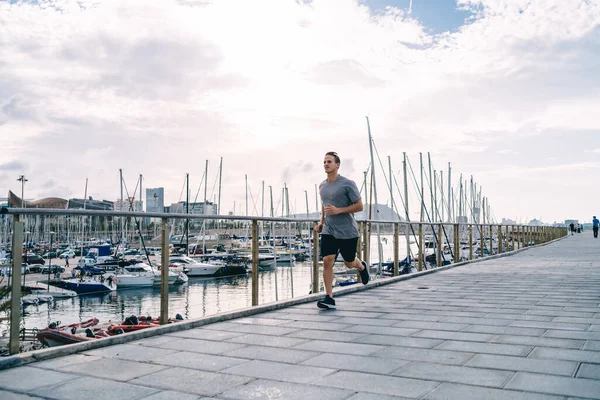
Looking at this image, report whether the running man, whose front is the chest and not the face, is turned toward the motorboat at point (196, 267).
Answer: no

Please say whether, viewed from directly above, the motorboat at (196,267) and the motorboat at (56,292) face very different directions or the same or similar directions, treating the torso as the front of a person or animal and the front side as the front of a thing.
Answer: same or similar directions

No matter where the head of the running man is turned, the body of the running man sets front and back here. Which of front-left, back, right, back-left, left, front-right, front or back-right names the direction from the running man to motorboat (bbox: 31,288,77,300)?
right

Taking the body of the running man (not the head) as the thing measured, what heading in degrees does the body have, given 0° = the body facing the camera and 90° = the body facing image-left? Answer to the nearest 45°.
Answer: approximately 45°
